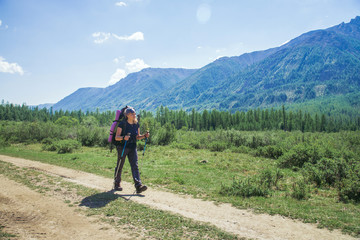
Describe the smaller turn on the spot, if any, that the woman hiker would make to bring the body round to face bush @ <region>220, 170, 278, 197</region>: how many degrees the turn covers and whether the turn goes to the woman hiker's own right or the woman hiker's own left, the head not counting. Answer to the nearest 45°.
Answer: approximately 45° to the woman hiker's own left

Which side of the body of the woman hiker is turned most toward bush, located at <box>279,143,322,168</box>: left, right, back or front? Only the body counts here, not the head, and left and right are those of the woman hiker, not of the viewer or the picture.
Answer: left

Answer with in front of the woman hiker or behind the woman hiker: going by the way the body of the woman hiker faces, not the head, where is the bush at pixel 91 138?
behind

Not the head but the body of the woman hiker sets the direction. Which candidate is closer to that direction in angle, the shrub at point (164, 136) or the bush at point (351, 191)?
the bush

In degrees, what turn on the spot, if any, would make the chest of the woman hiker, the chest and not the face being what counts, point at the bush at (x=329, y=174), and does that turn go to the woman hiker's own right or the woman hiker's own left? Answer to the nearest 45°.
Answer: approximately 45° to the woman hiker's own left

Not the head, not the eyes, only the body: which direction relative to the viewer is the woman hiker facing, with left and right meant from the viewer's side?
facing the viewer and to the right of the viewer

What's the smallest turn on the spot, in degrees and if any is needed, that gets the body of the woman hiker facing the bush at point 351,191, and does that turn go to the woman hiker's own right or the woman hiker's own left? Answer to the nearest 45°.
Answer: approximately 45° to the woman hiker's own left

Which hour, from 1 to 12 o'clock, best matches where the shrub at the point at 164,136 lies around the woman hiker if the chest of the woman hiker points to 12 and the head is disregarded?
The shrub is roughly at 8 o'clock from the woman hiker.

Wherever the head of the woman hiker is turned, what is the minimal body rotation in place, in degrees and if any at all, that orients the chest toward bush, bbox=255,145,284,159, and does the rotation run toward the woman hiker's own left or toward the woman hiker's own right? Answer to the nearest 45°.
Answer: approximately 90° to the woman hiker's own left
